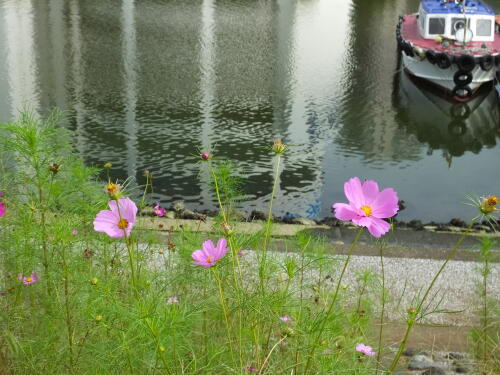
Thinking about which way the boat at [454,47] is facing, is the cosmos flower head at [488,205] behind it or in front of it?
in front

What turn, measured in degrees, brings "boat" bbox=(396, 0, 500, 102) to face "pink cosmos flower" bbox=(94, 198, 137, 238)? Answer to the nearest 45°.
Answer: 0° — it already faces it

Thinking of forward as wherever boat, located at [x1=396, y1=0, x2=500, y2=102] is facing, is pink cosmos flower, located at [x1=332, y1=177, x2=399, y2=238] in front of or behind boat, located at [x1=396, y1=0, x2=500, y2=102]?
in front
